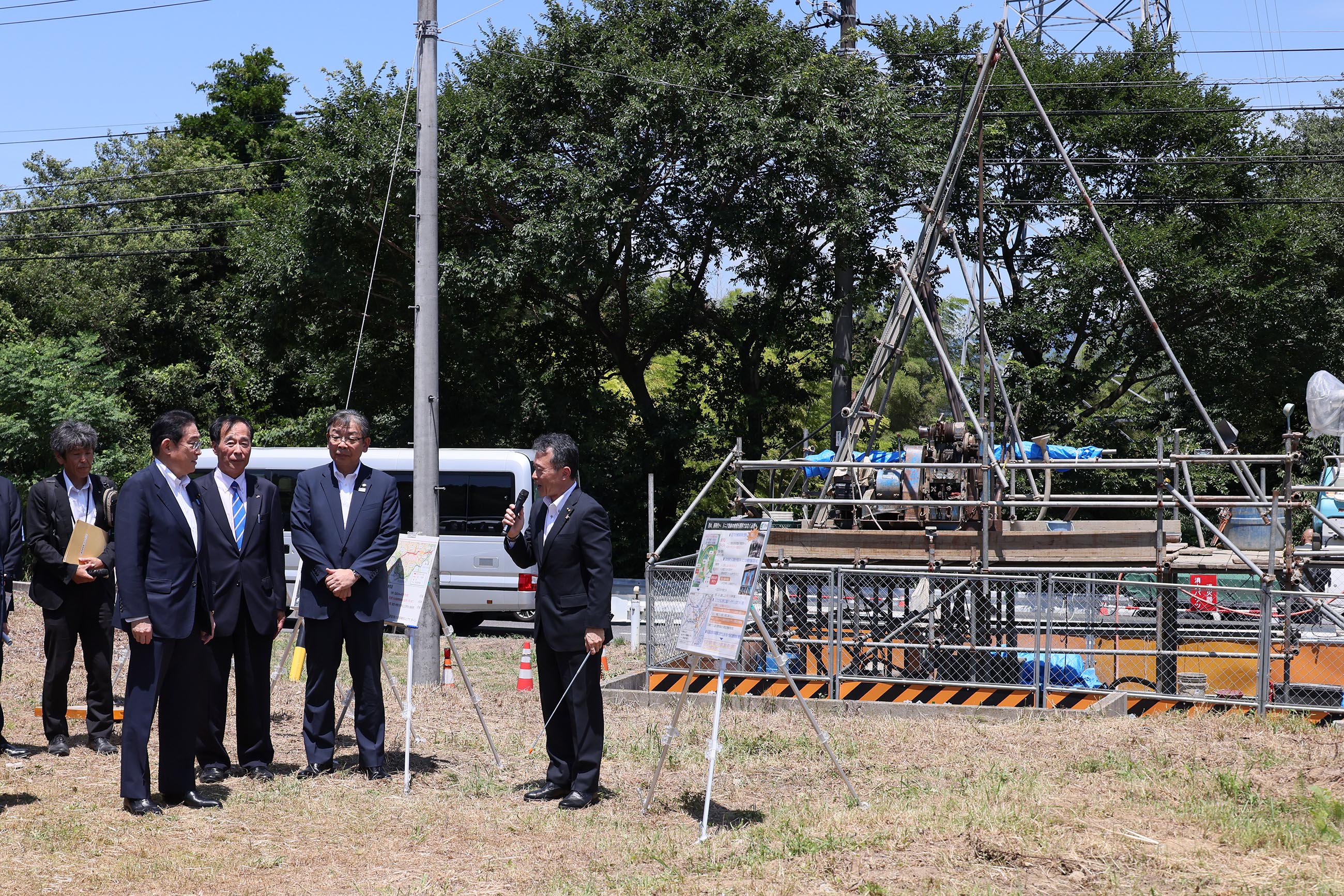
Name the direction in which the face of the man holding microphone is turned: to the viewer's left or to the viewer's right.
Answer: to the viewer's left

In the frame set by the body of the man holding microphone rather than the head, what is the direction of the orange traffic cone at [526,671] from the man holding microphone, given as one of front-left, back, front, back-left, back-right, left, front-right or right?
back-right

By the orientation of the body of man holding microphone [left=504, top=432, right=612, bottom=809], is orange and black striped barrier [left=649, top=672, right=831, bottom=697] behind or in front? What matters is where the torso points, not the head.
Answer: behind

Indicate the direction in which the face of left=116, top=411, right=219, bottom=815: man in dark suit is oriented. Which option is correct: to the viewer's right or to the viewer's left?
to the viewer's right

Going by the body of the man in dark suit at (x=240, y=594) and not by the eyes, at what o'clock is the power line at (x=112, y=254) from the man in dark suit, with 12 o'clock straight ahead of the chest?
The power line is roughly at 6 o'clock from the man in dark suit.

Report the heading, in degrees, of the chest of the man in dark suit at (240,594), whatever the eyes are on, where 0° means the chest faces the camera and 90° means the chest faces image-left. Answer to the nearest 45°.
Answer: approximately 0°
